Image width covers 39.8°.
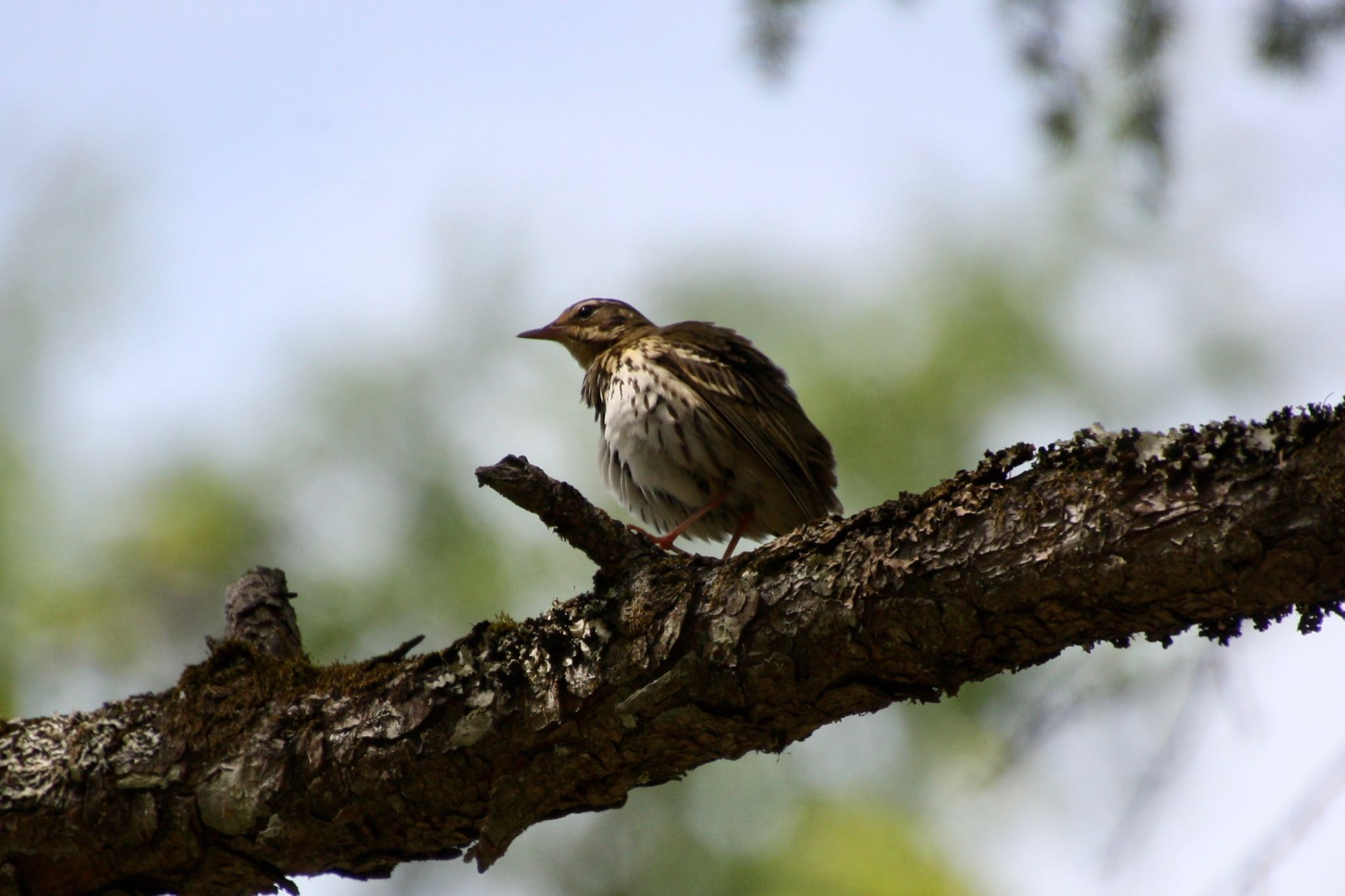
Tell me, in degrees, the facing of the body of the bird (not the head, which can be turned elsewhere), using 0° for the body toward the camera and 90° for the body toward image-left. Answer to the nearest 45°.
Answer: approximately 45°
